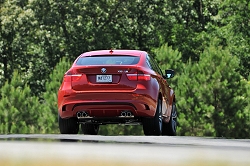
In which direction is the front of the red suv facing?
away from the camera

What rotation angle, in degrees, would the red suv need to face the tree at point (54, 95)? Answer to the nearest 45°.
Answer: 0° — it already faces it

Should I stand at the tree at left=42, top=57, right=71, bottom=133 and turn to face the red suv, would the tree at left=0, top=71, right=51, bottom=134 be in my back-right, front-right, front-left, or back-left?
back-right

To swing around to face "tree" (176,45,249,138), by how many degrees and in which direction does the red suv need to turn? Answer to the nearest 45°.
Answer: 0° — it already faces it

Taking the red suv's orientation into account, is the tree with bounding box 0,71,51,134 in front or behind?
in front
